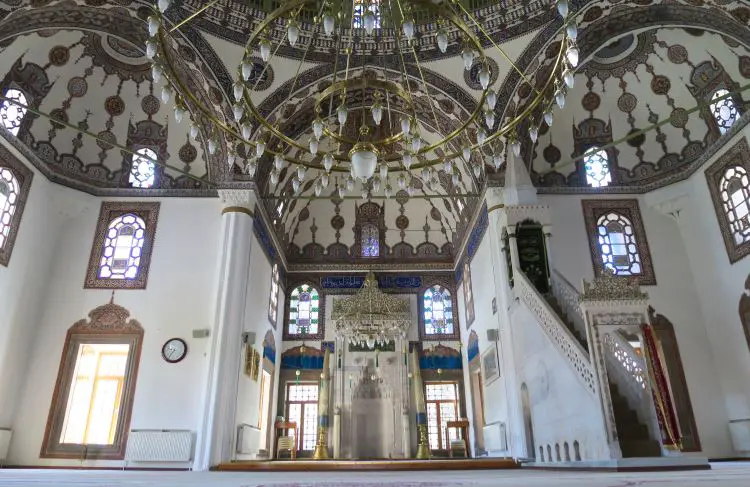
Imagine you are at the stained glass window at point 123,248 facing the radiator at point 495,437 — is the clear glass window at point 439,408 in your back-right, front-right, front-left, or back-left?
front-left

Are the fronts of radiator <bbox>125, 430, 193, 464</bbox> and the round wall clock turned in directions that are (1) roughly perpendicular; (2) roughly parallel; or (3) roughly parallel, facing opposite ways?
roughly parallel

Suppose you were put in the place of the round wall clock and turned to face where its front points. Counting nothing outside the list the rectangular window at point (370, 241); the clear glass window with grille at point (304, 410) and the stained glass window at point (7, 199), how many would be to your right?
1

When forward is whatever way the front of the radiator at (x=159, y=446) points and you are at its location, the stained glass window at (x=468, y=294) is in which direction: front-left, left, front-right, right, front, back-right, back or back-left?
left

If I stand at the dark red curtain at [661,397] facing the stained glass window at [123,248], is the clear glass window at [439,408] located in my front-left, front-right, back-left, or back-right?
front-right

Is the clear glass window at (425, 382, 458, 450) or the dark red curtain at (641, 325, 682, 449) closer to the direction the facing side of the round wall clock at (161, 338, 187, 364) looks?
the dark red curtain

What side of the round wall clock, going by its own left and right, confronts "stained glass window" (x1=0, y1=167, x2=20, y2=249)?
right

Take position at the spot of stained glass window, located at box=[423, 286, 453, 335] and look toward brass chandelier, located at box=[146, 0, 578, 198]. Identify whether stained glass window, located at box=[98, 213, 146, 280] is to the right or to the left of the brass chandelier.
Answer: right

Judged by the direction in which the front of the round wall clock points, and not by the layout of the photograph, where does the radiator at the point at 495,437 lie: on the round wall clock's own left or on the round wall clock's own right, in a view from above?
on the round wall clock's own left

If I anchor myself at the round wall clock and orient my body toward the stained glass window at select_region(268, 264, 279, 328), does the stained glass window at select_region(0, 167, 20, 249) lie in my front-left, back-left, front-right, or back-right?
back-left
